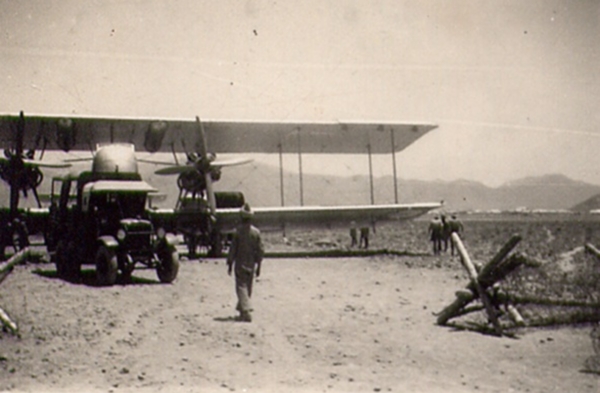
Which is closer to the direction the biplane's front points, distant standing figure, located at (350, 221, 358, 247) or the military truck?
the military truck

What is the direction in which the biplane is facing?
toward the camera

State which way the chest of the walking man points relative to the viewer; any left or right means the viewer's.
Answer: facing away from the viewer

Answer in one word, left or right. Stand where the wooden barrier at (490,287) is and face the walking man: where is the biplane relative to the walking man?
right

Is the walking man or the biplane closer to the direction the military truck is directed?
the walking man

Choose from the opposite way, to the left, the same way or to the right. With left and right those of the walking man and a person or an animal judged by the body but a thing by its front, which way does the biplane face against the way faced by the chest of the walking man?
the opposite way

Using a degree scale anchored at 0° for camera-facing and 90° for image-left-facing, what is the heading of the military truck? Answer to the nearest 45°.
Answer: approximately 315°

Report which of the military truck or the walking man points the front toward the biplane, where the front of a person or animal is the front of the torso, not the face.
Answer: the walking man

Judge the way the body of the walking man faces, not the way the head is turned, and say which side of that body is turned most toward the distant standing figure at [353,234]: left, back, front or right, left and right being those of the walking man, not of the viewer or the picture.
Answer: front

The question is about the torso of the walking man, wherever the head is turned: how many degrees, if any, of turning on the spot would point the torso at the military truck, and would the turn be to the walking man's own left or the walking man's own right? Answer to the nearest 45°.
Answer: approximately 45° to the walking man's own left

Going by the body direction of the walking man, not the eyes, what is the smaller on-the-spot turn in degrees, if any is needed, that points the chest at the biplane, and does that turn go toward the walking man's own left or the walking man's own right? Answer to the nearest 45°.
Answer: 0° — they already face it

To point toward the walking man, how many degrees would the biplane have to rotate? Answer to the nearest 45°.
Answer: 0° — it already faces them

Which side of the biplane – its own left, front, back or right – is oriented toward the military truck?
front

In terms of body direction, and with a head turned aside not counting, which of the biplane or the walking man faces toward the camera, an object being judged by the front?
the biplane
